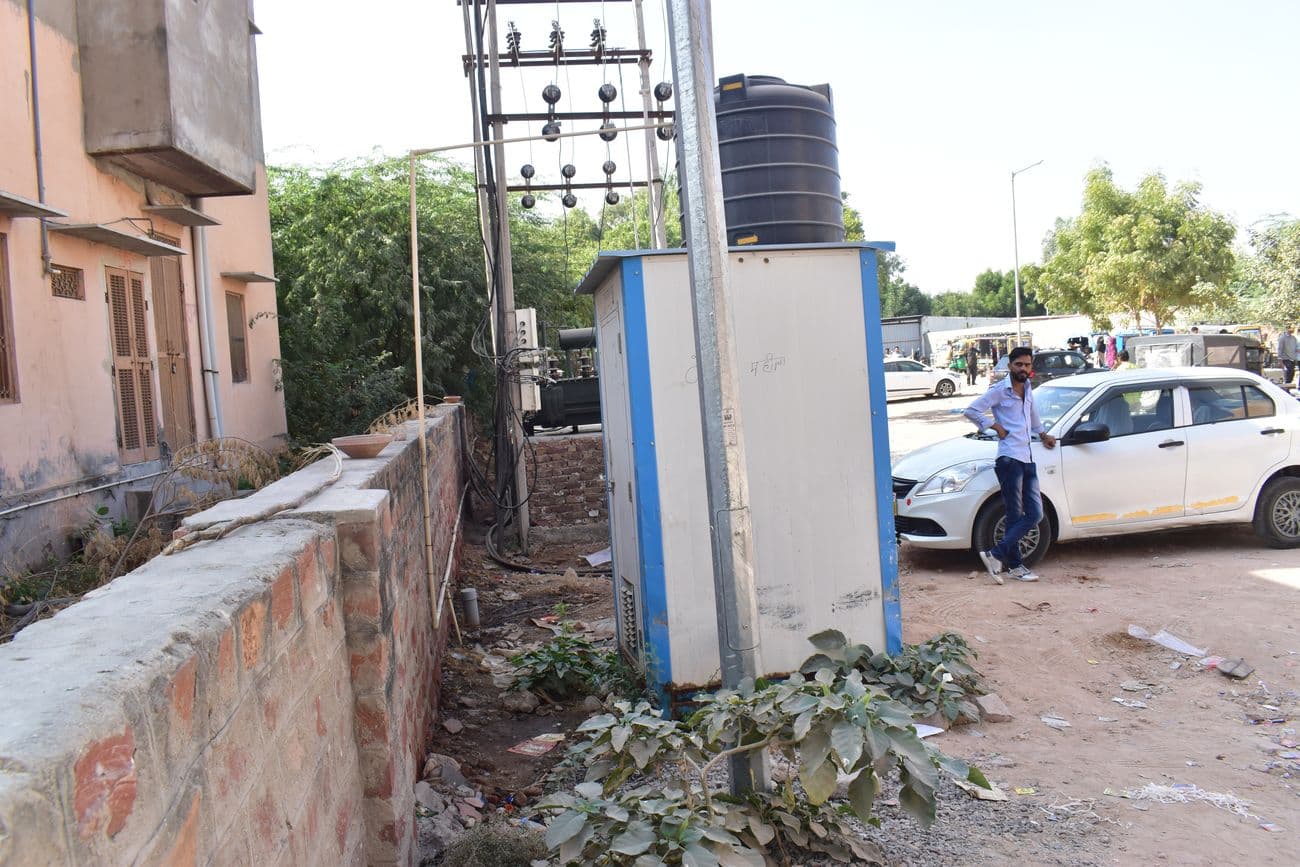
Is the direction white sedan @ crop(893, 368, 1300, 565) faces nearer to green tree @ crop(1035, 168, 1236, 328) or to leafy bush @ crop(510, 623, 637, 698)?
the leafy bush

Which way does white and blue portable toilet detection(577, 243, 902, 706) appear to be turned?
to the viewer's left

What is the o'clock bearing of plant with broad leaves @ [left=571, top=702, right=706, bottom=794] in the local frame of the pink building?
The plant with broad leaves is roughly at 1 o'clock from the pink building.

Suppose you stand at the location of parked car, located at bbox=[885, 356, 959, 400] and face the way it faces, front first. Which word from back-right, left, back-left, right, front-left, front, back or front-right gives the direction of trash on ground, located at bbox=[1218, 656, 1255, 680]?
right

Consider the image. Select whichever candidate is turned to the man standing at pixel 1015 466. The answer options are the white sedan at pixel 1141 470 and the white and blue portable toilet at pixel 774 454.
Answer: the white sedan

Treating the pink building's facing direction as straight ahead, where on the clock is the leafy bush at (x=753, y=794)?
The leafy bush is roughly at 1 o'clock from the pink building.

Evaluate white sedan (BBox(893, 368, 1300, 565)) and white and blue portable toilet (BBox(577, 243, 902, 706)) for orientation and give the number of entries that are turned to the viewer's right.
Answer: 0

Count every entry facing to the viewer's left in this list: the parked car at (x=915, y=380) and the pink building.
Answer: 0

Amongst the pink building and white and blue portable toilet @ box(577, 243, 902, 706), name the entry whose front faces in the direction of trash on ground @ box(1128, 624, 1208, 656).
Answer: the pink building

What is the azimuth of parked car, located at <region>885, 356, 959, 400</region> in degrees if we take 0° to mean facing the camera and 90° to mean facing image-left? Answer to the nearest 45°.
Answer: approximately 270°

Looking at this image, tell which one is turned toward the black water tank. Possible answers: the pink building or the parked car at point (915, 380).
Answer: the pink building

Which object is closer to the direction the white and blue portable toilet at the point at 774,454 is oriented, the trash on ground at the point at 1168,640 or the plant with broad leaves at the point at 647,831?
the plant with broad leaves

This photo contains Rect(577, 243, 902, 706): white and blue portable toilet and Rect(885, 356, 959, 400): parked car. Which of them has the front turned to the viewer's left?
the white and blue portable toilet

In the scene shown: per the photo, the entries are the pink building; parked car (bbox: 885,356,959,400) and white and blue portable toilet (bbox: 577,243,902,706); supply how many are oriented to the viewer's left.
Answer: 1
